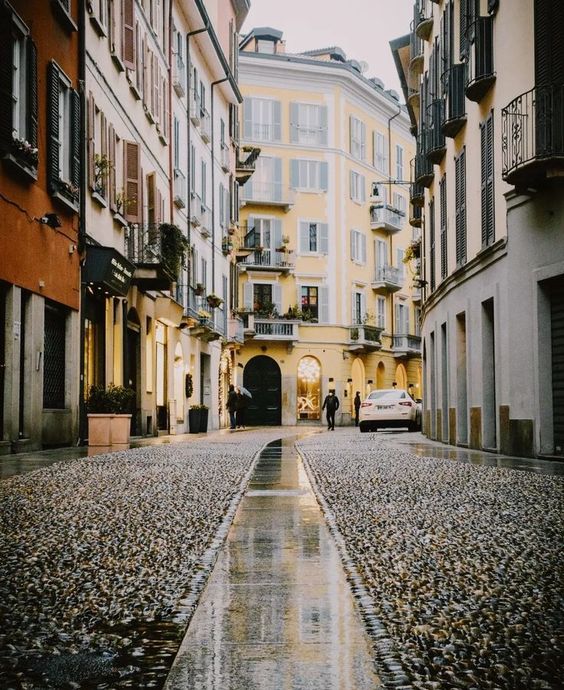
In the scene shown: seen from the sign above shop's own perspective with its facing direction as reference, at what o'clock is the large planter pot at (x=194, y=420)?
The large planter pot is roughly at 8 o'clock from the sign above shop.

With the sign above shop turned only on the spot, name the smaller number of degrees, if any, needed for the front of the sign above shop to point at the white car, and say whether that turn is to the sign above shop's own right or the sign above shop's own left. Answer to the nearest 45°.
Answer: approximately 90° to the sign above shop's own left

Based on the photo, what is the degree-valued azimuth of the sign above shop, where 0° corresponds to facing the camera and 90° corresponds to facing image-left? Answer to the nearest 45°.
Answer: approximately 315°

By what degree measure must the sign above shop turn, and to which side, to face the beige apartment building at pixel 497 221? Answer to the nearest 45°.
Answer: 0° — it already faces it

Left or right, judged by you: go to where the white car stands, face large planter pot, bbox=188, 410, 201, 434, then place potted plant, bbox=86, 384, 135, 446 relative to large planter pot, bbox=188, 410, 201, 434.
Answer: left
